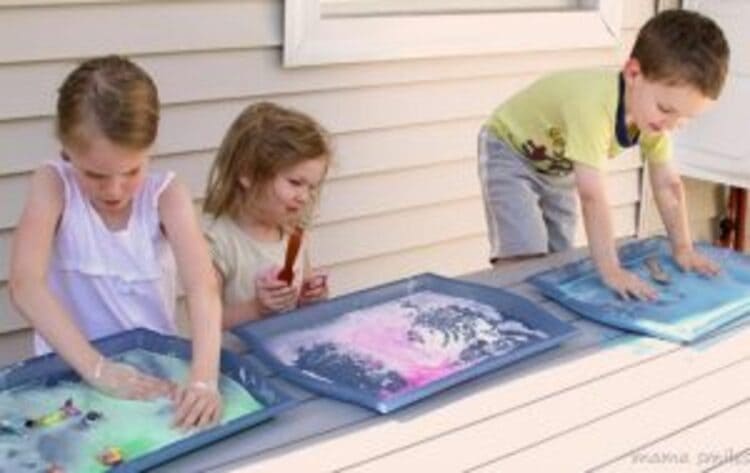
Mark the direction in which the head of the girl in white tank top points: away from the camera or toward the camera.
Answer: toward the camera

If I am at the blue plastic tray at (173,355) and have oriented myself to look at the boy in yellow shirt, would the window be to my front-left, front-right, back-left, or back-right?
front-left

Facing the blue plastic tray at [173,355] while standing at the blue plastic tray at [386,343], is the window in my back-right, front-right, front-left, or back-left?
back-right

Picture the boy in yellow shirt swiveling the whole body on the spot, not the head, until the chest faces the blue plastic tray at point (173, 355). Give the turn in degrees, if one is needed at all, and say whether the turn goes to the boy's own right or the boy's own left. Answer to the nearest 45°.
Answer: approximately 90° to the boy's own right

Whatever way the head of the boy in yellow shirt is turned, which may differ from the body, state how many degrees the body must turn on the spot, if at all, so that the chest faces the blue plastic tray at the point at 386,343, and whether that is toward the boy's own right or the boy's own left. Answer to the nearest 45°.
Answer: approximately 90° to the boy's own right

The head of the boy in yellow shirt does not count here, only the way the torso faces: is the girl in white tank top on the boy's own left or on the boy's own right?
on the boy's own right

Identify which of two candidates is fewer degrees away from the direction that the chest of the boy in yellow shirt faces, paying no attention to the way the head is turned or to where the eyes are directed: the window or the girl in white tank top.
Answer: the girl in white tank top
